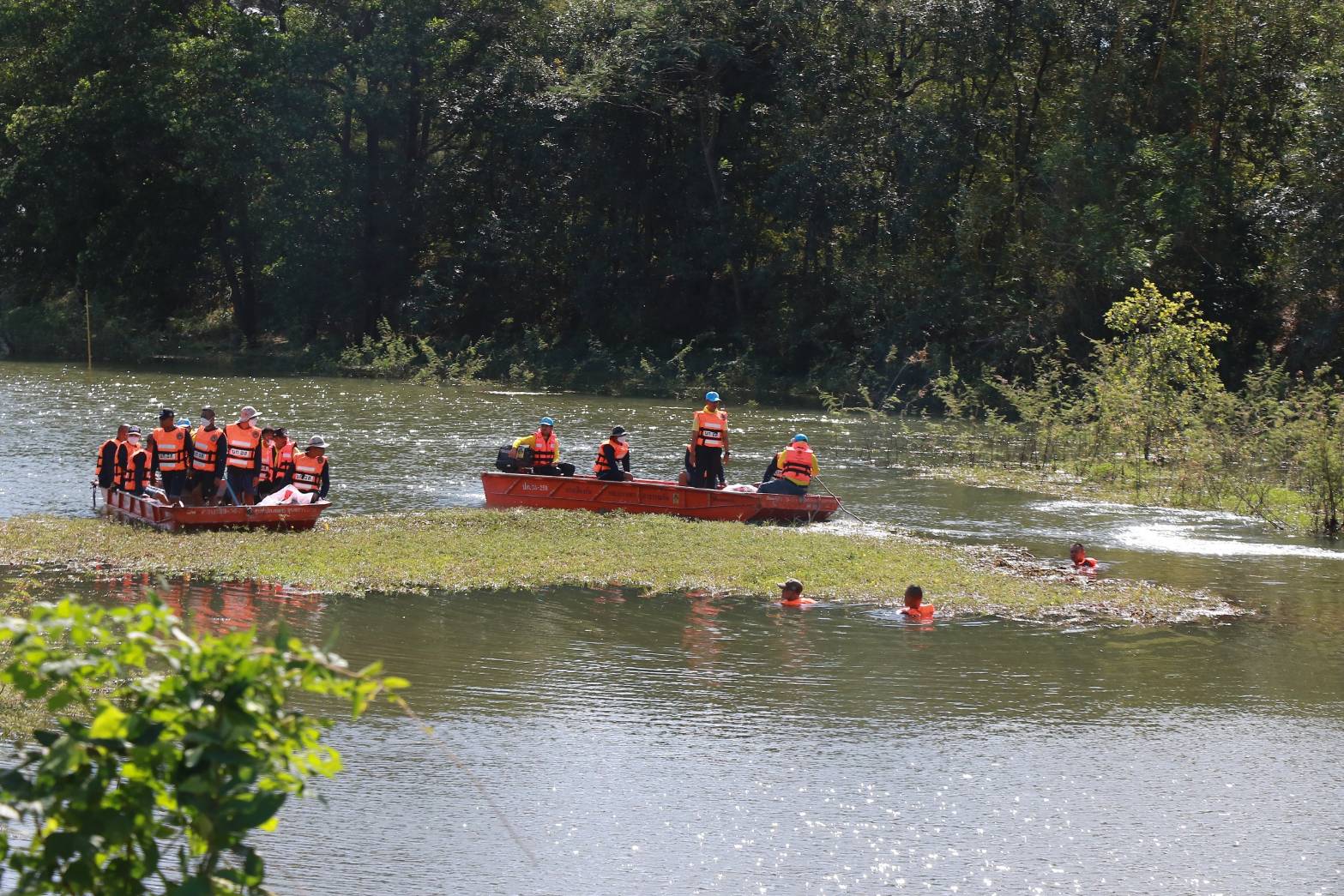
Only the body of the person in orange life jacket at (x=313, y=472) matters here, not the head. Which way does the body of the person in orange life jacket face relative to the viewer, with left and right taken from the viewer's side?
facing the viewer and to the left of the viewer

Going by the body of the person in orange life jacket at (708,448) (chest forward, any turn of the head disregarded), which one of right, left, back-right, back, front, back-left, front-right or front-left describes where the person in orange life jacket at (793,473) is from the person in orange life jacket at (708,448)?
left

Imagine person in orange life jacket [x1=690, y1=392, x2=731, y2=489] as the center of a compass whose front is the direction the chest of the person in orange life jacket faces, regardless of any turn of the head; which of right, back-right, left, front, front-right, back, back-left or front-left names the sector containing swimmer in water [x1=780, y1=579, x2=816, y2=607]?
front

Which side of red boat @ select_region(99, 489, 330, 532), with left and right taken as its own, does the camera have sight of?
right

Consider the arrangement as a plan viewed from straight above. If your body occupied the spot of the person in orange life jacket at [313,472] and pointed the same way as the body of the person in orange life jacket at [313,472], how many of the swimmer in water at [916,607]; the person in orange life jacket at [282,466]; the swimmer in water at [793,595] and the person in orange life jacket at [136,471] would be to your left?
2

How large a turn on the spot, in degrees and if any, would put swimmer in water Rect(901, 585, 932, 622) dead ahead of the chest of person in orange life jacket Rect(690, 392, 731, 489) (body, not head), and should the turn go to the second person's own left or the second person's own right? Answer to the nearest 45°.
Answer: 0° — they already face them

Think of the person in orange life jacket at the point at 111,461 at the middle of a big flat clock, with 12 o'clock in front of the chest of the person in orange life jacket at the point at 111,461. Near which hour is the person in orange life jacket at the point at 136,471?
the person in orange life jacket at the point at 136,471 is roughly at 2 o'clock from the person in orange life jacket at the point at 111,461.

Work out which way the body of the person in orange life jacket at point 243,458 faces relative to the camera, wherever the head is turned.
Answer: toward the camera

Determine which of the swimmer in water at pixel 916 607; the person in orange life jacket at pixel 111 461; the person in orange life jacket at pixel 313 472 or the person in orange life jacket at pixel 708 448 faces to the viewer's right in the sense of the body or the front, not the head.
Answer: the person in orange life jacket at pixel 111 461

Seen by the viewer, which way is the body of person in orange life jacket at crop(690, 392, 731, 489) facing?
toward the camera
